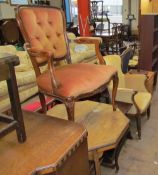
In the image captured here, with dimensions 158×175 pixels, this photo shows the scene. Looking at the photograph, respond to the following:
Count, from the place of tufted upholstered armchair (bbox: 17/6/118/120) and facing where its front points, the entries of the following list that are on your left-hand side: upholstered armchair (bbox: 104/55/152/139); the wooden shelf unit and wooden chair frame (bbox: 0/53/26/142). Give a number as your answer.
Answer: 2

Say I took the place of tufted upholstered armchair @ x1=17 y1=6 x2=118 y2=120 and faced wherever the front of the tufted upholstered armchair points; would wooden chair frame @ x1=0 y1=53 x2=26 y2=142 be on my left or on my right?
on my right

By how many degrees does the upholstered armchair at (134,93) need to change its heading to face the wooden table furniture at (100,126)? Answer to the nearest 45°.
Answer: approximately 45° to its right

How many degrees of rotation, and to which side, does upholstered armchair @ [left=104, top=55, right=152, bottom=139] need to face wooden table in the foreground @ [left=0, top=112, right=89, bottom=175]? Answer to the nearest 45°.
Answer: approximately 45° to its right

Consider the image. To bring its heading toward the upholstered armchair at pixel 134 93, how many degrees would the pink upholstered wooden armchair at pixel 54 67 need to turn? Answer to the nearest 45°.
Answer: approximately 90° to its left

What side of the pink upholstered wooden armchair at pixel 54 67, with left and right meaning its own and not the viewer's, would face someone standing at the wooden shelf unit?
left

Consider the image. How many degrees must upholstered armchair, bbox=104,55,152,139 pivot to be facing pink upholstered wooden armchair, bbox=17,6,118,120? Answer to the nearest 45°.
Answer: approximately 90° to its right

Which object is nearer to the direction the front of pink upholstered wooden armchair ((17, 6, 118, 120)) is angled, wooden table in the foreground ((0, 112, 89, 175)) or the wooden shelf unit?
the wooden table in the foreground

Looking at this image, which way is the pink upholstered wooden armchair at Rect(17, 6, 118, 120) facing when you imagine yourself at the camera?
facing the viewer and to the right of the viewer

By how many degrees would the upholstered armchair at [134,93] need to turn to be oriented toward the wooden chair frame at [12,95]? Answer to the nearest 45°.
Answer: approximately 45° to its right
